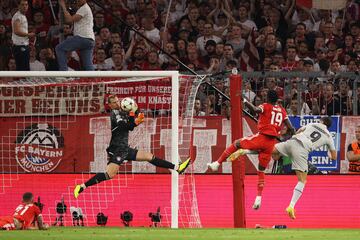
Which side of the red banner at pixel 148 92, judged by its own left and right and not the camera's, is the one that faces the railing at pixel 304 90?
left

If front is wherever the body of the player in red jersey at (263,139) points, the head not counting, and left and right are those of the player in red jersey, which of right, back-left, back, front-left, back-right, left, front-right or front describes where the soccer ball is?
front-left

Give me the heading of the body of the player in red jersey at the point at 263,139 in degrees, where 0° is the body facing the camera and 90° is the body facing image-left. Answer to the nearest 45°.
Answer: approximately 135°

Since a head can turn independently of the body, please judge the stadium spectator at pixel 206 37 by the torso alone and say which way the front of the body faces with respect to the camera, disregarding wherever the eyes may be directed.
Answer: toward the camera

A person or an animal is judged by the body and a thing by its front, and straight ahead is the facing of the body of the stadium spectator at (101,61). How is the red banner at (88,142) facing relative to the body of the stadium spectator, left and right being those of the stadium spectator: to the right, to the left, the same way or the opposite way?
the same way

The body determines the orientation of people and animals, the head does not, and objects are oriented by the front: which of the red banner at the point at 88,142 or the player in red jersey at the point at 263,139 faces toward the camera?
the red banner

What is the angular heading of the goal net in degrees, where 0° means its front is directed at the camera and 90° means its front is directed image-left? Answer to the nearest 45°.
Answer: approximately 0°

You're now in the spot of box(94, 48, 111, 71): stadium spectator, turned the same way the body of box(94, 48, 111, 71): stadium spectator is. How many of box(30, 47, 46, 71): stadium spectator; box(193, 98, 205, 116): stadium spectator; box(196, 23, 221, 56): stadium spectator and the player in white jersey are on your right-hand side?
1

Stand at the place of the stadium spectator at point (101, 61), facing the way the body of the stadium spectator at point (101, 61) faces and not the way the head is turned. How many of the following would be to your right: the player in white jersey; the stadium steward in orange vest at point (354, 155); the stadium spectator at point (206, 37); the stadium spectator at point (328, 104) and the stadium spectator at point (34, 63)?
1

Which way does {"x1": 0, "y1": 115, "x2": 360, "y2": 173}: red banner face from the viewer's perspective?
toward the camera

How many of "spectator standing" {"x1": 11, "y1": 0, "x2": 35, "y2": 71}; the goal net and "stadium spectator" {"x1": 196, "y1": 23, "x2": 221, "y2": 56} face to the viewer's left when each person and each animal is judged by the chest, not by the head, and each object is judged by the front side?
0
